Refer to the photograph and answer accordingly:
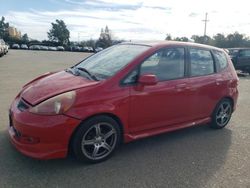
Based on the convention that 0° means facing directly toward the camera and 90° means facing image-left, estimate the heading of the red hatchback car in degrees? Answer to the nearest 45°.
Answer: approximately 45°

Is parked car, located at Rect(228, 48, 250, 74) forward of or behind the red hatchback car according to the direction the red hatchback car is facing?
behind
